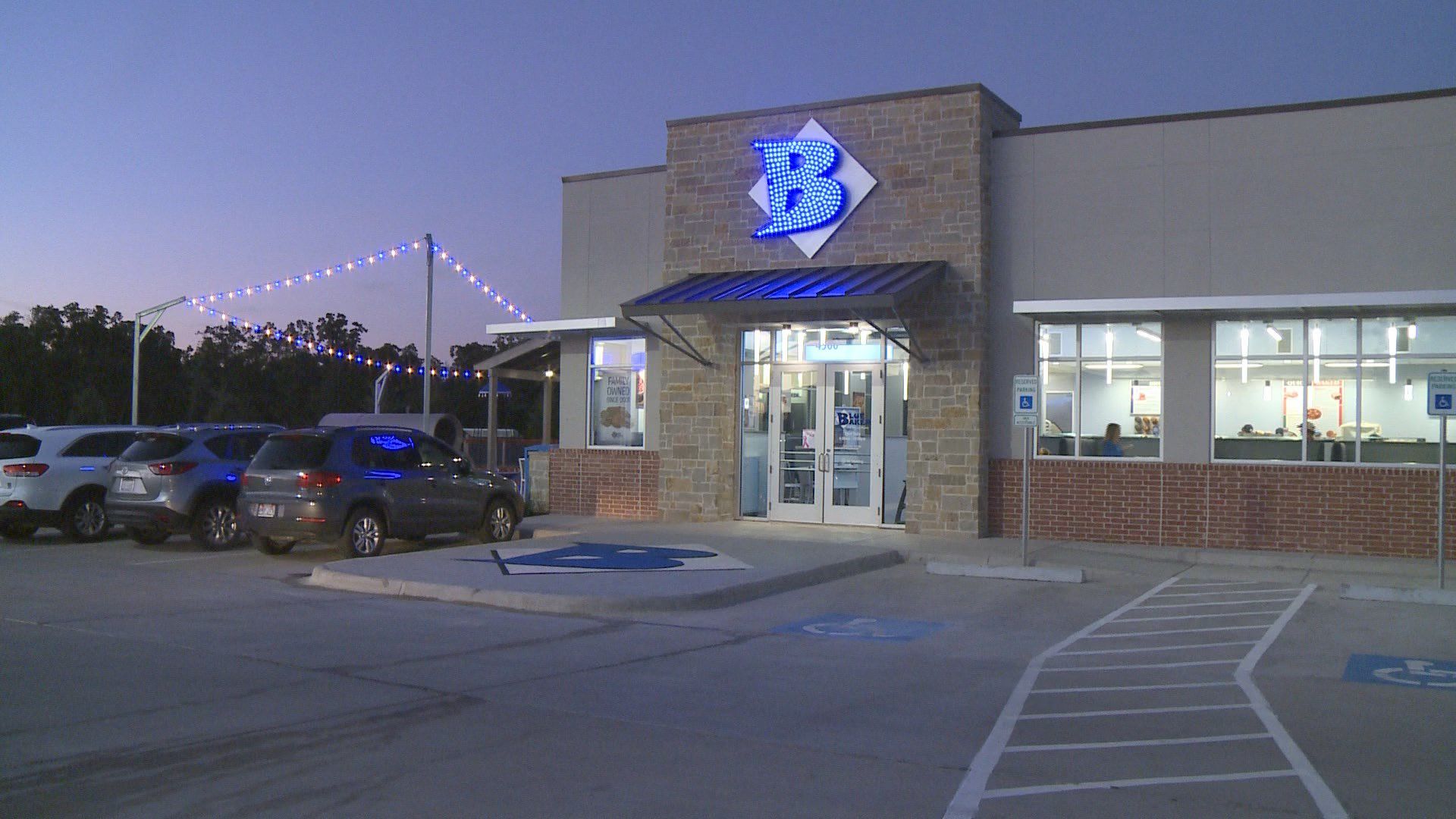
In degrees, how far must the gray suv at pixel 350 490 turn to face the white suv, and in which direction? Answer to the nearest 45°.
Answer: approximately 90° to its left

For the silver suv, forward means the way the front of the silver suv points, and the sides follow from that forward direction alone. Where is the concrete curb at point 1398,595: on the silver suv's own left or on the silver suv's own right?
on the silver suv's own right

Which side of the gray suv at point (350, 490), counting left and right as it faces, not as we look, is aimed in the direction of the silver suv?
left

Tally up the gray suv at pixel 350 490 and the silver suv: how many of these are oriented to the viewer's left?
0

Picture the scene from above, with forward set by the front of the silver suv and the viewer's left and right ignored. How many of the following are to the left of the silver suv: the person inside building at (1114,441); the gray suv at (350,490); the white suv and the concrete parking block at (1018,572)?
1

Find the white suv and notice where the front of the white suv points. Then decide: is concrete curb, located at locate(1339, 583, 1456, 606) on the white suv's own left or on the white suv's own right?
on the white suv's own right

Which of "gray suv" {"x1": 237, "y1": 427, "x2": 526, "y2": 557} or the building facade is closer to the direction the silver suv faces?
the building facade

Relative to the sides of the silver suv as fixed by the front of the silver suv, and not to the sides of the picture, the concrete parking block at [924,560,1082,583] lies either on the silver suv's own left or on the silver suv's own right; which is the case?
on the silver suv's own right

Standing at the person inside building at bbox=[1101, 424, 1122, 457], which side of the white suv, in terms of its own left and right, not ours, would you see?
right

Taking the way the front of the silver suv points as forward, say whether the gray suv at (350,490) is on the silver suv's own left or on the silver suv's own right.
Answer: on the silver suv's own right

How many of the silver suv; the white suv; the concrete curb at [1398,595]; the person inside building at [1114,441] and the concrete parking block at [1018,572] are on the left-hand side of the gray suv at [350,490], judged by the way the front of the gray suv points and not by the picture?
2

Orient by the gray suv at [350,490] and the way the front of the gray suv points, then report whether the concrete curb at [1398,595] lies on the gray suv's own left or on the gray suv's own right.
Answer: on the gray suv's own right

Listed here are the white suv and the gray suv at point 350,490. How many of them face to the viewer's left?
0

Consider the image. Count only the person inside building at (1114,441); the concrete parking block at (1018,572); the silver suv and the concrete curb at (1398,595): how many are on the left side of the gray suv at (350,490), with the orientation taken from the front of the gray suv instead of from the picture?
1

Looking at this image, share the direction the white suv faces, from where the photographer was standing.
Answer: facing away from the viewer and to the right of the viewer

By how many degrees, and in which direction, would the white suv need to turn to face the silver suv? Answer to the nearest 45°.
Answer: approximately 90° to its right

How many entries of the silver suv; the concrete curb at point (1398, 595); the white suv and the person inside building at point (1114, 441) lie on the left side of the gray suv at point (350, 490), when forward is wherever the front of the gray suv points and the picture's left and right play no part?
2

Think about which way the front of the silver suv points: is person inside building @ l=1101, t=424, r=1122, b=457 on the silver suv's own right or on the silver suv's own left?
on the silver suv's own right

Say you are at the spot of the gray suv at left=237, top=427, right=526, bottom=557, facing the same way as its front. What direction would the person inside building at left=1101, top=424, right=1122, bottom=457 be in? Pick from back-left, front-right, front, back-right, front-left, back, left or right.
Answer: front-right

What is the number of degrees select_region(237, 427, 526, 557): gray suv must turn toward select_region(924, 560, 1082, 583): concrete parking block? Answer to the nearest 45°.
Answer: approximately 45° to its right
